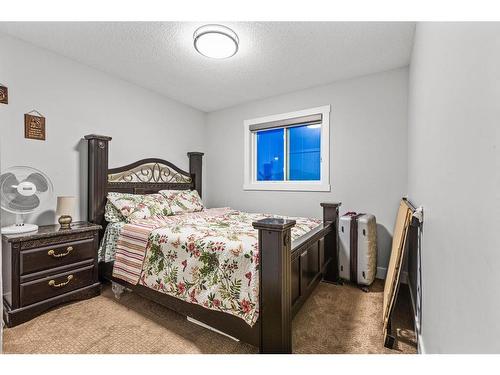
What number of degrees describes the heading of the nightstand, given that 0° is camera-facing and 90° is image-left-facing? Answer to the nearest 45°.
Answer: approximately 315°

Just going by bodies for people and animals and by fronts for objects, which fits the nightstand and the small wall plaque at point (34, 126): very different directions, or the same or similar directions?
same or similar directions

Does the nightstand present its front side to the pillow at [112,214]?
no

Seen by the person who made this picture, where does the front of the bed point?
facing the viewer and to the right of the viewer

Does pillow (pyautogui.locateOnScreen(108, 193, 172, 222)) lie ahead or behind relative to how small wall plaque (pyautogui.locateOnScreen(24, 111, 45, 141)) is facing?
ahead

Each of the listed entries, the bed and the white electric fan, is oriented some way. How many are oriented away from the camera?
0

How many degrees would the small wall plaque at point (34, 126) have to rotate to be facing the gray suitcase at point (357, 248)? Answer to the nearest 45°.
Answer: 0° — it already faces it

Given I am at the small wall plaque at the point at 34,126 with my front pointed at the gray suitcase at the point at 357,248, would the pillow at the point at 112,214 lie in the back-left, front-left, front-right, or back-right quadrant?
front-left
